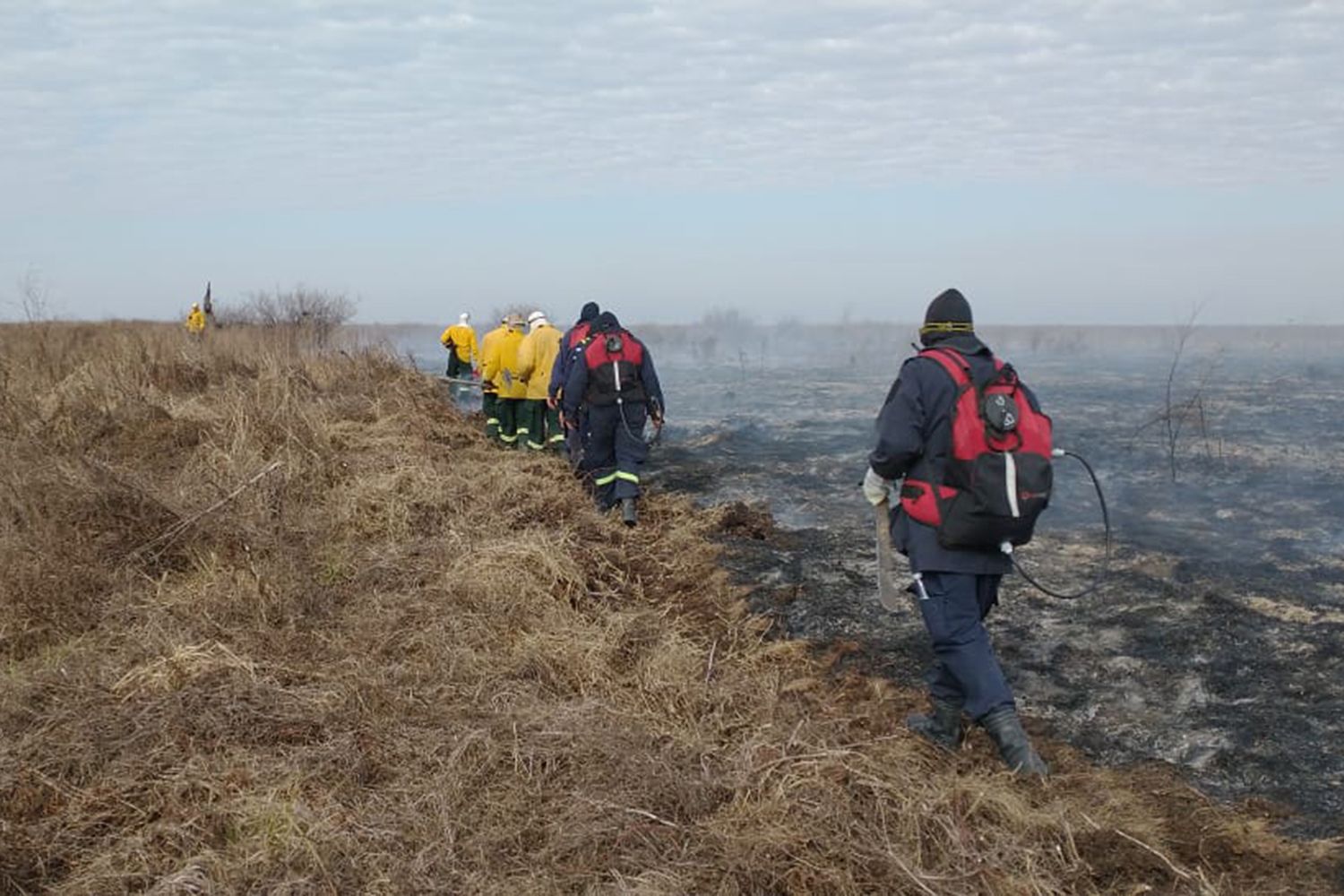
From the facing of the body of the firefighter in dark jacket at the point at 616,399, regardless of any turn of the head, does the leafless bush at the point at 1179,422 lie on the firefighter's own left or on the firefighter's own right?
on the firefighter's own right

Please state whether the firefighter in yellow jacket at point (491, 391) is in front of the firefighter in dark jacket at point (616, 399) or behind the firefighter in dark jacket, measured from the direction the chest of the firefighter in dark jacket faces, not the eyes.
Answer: in front

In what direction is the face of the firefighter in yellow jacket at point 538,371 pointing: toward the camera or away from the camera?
away from the camera

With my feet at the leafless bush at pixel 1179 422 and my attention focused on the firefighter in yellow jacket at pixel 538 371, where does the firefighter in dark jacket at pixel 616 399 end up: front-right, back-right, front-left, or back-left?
front-left

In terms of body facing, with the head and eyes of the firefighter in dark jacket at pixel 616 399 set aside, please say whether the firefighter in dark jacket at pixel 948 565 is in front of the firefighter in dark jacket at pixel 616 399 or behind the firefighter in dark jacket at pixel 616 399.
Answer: behind

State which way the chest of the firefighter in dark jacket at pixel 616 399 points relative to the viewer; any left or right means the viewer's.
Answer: facing away from the viewer

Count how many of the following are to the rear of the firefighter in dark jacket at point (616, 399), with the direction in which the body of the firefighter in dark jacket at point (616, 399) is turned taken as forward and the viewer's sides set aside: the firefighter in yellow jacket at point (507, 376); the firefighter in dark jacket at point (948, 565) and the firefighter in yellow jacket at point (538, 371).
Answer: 1

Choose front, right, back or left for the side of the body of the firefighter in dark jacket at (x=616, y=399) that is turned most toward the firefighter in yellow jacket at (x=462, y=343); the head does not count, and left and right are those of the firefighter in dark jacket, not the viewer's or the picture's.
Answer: front

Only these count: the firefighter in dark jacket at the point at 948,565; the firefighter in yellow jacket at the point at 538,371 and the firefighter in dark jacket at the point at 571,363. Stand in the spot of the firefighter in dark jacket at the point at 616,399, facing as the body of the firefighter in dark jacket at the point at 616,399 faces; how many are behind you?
1

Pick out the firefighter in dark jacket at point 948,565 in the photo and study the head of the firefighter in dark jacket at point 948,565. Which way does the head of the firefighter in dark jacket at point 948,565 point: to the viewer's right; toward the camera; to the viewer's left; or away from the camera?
away from the camera

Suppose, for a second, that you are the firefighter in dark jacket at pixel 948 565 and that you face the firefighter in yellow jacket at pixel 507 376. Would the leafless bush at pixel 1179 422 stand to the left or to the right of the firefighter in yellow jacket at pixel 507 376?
right

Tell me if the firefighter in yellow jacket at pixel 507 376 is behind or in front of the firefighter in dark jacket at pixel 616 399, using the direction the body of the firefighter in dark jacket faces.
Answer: in front

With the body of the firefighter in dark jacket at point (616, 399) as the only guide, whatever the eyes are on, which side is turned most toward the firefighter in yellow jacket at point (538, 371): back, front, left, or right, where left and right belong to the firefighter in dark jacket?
front

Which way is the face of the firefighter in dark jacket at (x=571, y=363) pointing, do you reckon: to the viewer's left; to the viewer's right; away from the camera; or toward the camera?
away from the camera

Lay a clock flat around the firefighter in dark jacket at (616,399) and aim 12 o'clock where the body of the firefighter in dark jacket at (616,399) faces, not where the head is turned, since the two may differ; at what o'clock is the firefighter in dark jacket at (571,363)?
the firefighter in dark jacket at (571,363) is roughly at 11 o'clock from the firefighter in dark jacket at (616,399).

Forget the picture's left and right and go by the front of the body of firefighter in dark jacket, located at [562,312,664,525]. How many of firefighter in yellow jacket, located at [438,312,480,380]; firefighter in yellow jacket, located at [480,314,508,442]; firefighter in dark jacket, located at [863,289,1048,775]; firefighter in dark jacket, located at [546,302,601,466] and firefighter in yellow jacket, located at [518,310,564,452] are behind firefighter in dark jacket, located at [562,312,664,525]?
1

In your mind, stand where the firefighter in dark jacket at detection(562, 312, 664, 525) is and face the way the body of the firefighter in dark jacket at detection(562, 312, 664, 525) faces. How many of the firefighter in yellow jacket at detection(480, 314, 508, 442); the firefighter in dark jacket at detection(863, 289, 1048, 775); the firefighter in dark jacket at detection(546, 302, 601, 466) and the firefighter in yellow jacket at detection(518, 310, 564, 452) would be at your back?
1

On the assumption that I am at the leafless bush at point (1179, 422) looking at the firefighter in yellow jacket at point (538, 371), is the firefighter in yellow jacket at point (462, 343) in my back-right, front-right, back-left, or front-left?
front-right
